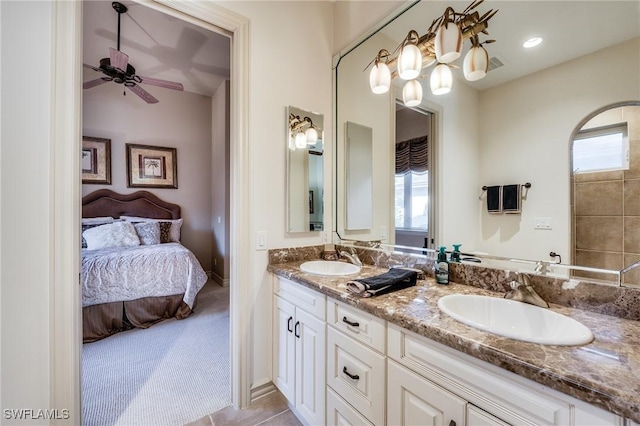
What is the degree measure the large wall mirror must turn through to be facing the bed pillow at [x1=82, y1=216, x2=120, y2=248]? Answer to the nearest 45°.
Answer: approximately 45° to its right

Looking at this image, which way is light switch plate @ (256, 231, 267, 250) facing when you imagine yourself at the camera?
facing the viewer

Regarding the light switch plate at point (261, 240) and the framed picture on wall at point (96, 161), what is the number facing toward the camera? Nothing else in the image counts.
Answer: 2

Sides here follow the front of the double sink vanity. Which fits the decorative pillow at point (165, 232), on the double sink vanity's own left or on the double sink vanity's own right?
on the double sink vanity's own right

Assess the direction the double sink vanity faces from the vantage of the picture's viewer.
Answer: facing the viewer and to the left of the viewer

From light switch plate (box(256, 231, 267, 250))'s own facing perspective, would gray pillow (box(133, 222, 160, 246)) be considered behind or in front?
behind

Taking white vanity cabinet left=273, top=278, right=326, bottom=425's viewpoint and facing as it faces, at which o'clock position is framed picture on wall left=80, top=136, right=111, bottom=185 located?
The framed picture on wall is roughly at 3 o'clock from the white vanity cabinet.

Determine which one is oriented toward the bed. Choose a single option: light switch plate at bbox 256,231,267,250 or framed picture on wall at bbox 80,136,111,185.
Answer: the framed picture on wall

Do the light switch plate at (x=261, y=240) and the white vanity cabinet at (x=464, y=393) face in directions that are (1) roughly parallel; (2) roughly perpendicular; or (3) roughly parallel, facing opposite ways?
roughly perpendicular

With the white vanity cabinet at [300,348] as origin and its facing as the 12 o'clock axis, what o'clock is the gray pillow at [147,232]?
The gray pillow is roughly at 3 o'clock from the white vanity cabinet.

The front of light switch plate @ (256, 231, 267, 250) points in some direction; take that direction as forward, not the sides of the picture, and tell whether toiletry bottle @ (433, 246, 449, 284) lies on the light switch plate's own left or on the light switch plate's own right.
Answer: on the light switch plate's own left

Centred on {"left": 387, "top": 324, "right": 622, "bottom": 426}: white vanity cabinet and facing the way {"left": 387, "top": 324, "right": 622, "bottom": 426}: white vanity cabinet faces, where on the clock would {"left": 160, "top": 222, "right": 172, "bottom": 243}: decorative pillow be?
The decorative pillow is roughly at 2 o'clock from the white vanity cabinet.

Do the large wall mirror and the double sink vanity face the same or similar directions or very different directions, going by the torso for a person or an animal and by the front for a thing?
same or similar directions

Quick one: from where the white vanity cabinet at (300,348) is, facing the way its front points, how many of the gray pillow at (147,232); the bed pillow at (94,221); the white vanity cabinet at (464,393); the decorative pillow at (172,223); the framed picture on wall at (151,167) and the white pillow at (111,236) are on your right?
5
